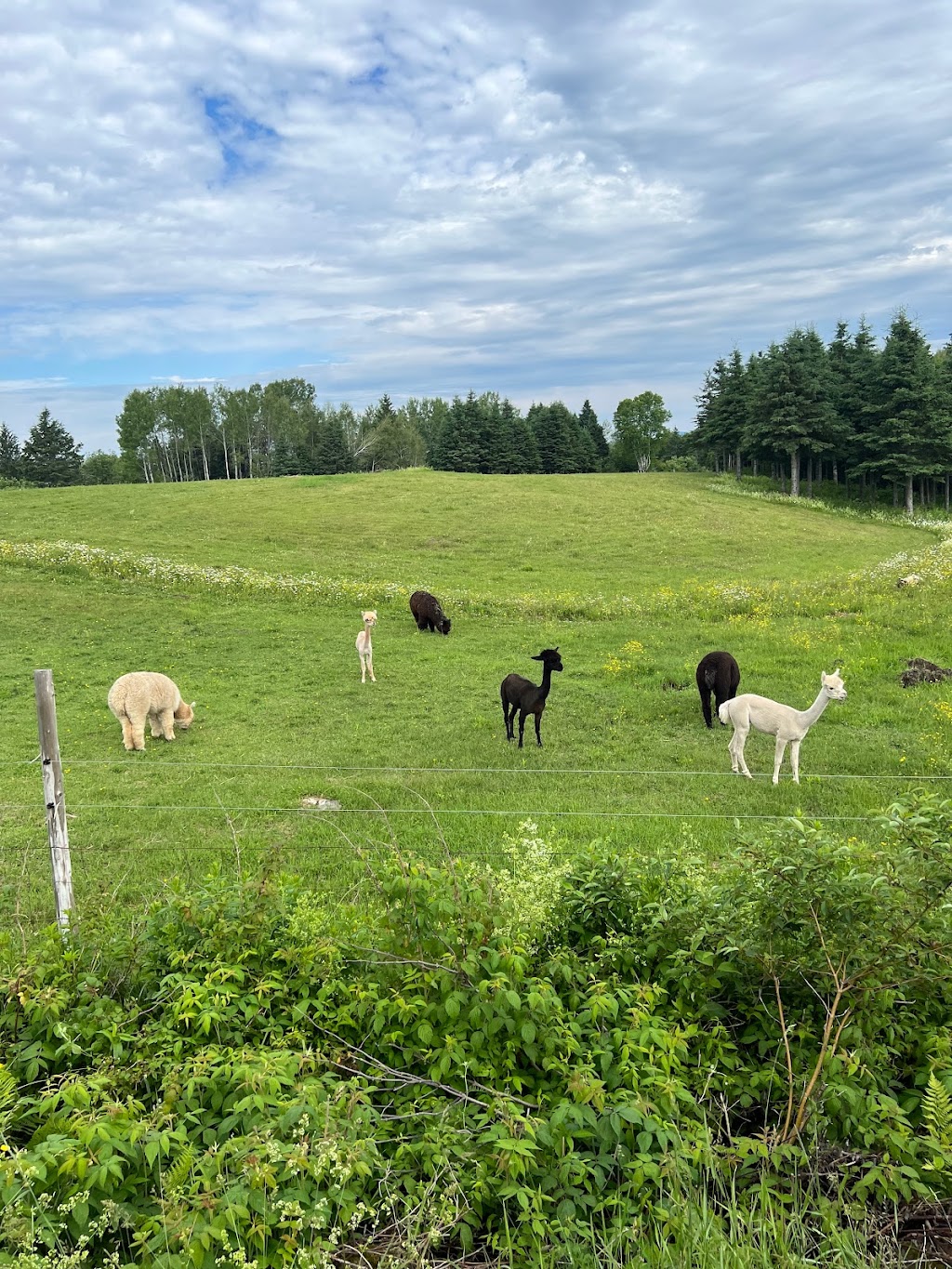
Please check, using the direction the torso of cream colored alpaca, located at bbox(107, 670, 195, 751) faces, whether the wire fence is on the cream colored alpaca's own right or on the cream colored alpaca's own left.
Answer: on the cream colored alpaca's own right

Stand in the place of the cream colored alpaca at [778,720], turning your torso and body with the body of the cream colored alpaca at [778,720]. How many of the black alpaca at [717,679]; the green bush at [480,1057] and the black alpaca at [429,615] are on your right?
1

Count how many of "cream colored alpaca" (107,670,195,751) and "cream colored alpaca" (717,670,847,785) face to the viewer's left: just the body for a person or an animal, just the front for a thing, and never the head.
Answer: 0

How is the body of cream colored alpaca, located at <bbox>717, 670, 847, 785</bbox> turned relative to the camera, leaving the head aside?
to the viewer's right

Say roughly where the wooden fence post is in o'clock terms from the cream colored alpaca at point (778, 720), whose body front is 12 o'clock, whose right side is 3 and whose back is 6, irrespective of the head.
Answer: The wooden fence post is roughly at 4 o'clock from the cream colored alpaca.

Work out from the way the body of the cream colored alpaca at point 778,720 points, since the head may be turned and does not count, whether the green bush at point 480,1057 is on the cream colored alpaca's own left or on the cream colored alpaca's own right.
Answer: on the cream colored alpaca's own right

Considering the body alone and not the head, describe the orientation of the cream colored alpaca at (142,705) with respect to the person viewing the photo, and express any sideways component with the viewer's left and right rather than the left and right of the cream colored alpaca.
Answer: facing away from the viewer and to the right of the viewer

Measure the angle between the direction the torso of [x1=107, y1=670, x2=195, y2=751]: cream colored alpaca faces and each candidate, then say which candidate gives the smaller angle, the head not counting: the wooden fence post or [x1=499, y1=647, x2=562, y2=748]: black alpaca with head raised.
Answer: the black alpaca with head raised
